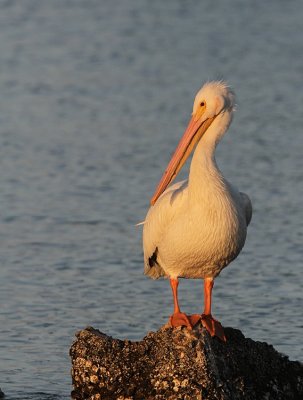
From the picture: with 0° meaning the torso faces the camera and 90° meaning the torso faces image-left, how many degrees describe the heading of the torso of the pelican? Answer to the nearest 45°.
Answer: approximately 315°
